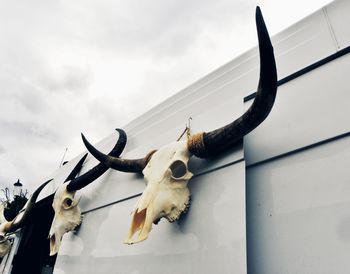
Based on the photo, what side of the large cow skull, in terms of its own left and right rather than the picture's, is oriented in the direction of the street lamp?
right

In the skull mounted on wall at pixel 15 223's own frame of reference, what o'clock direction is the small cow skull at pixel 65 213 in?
The small cow skull is roughly at 10 o'clock from the skull mounted on wall.

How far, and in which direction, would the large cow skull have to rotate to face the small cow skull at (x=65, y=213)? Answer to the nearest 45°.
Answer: approximately 90° to its right

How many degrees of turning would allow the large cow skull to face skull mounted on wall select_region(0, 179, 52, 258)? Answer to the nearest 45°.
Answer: approximately 90° to its right

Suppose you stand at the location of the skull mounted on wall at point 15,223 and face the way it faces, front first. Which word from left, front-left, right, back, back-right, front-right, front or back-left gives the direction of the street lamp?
back-right

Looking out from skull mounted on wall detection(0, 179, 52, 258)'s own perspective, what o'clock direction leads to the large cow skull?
The large cow skull is roughly at 10 o'clock from the skull mounted on wall.

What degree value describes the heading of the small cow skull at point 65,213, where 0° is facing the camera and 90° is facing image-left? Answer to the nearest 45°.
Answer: approximately 45°
